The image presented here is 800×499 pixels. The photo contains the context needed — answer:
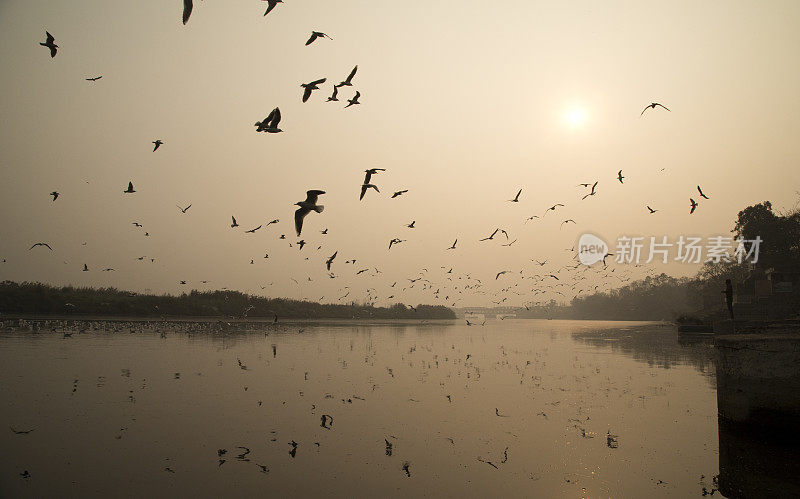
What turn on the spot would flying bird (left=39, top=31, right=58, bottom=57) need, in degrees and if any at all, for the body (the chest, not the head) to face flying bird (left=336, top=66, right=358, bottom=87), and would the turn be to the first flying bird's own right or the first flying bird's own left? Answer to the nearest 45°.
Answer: approximately 135° to the first flying bird's own left

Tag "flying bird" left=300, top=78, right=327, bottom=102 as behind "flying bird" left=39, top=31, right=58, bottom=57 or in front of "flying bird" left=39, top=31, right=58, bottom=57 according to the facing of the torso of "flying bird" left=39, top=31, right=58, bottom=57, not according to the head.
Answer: behind

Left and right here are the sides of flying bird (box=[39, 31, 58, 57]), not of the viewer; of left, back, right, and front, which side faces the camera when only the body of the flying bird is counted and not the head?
left

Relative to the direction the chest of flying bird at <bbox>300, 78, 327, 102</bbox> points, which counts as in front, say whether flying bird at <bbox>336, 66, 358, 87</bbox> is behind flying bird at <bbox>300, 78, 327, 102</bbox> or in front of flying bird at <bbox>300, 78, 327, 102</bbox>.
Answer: behind

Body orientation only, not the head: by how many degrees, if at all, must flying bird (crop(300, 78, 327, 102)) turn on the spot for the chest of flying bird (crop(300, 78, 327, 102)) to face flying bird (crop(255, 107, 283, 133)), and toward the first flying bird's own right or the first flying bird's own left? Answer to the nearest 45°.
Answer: approximately 45° to the first flying bird's own left

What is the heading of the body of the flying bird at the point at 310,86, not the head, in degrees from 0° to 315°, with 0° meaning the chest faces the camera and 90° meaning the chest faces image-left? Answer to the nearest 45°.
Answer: approximately 90°

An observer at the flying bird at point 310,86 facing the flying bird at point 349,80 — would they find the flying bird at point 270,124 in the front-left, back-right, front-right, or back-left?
back-right
